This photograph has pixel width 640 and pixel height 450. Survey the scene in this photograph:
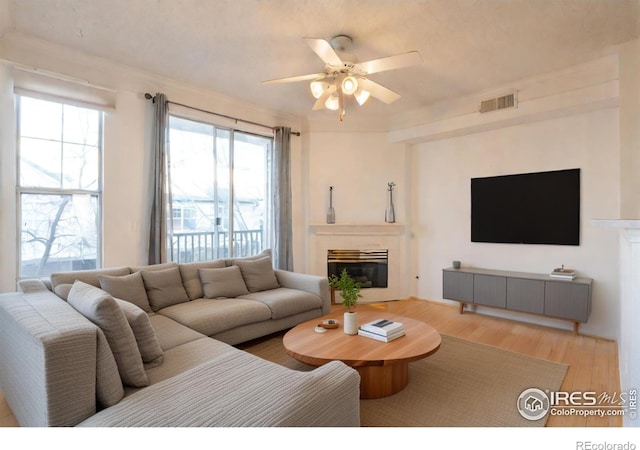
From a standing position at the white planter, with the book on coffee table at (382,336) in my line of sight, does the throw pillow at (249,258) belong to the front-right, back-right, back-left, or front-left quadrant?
back-left

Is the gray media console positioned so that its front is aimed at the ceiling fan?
yes

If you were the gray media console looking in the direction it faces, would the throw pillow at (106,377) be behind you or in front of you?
in front

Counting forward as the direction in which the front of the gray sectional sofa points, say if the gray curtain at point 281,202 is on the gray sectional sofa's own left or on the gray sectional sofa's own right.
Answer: on the gray sectional sofa's own left

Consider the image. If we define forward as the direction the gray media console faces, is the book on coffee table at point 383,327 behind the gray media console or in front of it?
in front

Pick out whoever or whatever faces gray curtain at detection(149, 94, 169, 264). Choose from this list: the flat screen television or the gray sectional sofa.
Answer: the flat screen television

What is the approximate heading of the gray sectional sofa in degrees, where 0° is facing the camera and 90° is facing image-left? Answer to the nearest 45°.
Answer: approximately 315°

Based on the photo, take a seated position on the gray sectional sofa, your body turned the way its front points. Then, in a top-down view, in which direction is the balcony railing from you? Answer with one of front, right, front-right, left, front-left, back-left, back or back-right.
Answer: back-left

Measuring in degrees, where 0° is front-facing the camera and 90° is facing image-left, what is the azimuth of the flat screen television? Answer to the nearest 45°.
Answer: approximately 45°

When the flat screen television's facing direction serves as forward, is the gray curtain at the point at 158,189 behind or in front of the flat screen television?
in front
